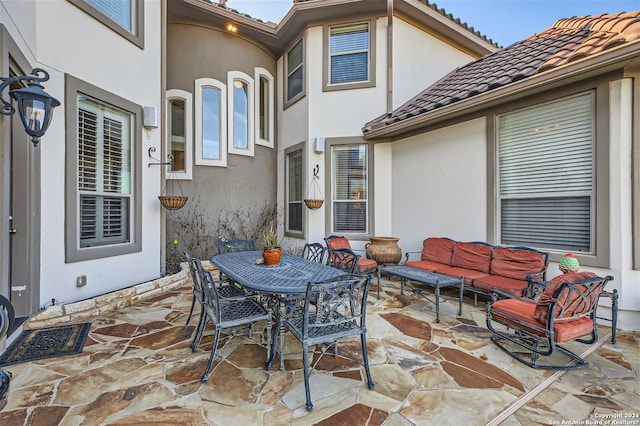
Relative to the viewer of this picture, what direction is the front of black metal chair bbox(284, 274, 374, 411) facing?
facing away from the viewer and to the left of the viewer

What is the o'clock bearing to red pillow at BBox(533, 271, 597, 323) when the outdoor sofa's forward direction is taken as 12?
The red pillow is roughly at 10 o'clock from the outdoor sofa.

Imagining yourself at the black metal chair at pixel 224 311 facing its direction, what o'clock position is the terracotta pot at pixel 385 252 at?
The terracotta pot is roughly at 12 o'clock from the black metal chair.

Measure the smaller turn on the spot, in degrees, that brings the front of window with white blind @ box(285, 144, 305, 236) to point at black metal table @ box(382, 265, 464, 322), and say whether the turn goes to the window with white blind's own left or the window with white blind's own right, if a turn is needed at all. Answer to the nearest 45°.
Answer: approximately 90° to the window with white blind's own left

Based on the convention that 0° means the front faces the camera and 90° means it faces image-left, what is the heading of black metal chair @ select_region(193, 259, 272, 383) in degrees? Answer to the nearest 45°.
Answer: approximately 225°

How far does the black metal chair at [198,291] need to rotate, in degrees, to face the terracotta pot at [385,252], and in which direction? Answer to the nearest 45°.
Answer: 0° — it already faces it

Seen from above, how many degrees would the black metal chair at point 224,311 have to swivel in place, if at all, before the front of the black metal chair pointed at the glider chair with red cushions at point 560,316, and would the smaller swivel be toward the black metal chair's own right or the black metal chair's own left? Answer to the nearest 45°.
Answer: approximately 45° to the black metal chair's own right

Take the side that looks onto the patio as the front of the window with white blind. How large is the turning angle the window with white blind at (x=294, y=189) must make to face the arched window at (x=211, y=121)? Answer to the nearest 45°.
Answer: approximately 45° to its right

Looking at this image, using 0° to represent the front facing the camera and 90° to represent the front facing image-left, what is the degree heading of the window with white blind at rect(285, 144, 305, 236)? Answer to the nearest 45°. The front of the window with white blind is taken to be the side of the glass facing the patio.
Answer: approximately 45°

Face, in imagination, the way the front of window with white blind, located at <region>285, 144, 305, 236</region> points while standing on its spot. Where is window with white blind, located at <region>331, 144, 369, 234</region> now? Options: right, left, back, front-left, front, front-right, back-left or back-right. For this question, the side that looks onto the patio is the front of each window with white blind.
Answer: left

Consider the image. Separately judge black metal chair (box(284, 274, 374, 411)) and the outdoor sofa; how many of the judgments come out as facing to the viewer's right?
0

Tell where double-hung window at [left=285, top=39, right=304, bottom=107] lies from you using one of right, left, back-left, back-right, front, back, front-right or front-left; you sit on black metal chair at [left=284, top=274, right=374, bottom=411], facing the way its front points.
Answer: front-right

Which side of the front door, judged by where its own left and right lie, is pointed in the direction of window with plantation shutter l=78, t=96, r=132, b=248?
left

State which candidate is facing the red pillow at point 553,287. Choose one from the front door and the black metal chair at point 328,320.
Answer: the front door

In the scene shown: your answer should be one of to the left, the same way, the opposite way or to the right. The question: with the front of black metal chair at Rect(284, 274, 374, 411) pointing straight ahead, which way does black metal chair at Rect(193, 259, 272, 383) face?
to the right
